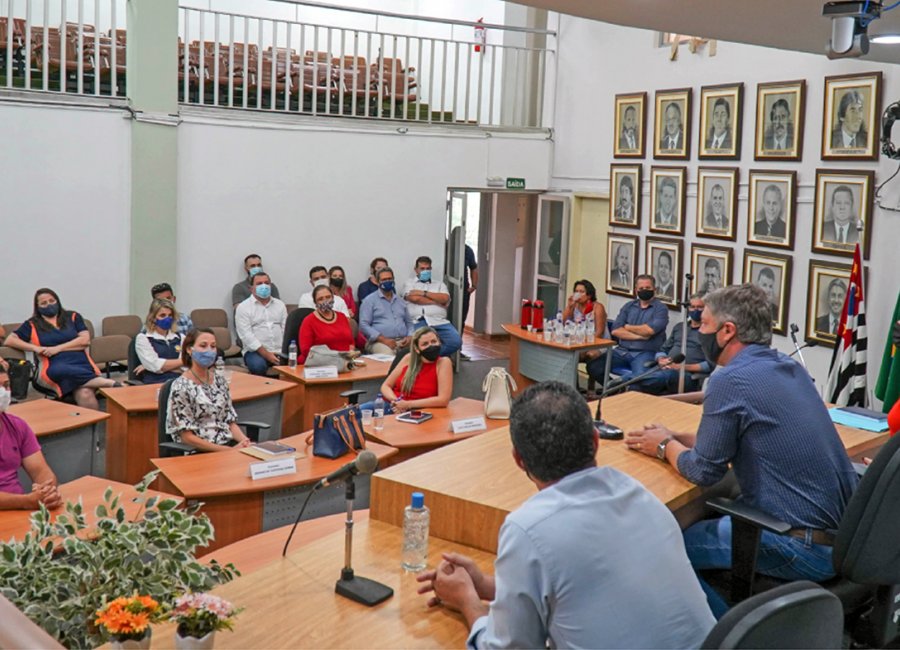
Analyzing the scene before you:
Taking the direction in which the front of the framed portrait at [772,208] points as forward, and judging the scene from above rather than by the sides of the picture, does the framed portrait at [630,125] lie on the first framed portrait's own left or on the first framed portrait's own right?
on the first framed portrait's own right

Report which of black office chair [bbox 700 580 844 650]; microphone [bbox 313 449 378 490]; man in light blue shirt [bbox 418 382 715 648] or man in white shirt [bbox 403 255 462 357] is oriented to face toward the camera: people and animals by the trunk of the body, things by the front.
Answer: the man in white shirt

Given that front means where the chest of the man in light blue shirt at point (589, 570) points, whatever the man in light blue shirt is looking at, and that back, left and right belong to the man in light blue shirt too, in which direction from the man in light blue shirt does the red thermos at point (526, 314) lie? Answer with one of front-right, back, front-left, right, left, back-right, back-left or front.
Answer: front-right

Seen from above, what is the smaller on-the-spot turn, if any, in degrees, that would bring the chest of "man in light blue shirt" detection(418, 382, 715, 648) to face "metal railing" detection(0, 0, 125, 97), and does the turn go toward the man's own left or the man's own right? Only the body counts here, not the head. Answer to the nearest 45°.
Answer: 0° — they already face it

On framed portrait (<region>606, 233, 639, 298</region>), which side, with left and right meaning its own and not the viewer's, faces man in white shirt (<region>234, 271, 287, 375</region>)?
front

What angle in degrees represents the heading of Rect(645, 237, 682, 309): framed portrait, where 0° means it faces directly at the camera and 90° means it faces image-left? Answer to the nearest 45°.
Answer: approximately 45°

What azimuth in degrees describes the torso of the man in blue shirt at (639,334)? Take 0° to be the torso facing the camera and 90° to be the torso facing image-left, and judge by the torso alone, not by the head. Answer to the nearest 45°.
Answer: approximately 45°

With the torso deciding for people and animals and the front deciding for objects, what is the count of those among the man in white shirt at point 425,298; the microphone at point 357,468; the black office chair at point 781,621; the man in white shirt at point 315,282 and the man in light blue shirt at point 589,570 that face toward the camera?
2

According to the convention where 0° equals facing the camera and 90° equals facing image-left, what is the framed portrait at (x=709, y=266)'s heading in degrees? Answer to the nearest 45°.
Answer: approximately 45°

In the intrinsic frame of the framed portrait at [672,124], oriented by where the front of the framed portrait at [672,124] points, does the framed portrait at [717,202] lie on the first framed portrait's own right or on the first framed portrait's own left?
on the first framed portrait's own left

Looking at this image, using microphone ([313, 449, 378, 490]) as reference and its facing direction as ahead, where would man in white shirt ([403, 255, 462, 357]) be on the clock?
The man in white shirt is roughly at 9 o'clock from the microphone.

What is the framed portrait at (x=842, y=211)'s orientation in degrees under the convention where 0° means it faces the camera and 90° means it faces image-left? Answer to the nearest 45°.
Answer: approximately 45°

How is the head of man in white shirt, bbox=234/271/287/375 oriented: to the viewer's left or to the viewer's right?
to the viewer's right
